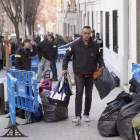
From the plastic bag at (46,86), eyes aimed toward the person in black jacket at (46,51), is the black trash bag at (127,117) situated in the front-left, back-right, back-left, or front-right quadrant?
back-right

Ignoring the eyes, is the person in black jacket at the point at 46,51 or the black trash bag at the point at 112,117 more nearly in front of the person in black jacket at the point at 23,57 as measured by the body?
the black trash bag

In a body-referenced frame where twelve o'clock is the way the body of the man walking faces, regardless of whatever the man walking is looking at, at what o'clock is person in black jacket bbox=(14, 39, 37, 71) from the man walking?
The person in black jacket is roughly at 5 o'clock from the man walking.
